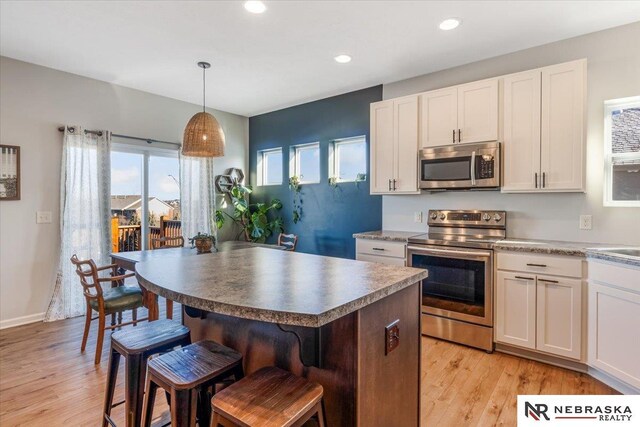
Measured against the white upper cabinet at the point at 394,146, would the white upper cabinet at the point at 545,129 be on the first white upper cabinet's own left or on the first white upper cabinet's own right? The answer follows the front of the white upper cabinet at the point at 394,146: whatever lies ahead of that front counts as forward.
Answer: on the first white upper cabinet's own left

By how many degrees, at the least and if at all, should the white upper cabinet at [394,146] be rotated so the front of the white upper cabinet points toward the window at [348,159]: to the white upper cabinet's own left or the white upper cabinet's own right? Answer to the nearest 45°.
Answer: approximately 90° to the white upper cabinet's own right

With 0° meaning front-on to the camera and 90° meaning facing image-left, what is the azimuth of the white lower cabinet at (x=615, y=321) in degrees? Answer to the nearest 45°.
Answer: approximately 45°

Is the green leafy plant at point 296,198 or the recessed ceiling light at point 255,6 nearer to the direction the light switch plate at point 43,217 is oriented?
the recessed ceiling light

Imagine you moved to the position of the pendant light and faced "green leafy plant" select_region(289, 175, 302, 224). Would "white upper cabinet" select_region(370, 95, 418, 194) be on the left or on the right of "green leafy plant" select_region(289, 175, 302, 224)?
right

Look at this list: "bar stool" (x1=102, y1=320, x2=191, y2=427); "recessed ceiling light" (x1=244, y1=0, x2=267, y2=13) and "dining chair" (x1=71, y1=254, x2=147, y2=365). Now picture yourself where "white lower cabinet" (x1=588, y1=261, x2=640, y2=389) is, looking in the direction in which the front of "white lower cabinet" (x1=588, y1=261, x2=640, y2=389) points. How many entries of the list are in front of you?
3

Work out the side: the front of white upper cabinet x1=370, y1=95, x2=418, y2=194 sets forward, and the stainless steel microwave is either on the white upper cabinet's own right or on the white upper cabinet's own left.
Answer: on the white upper cabinet's own left

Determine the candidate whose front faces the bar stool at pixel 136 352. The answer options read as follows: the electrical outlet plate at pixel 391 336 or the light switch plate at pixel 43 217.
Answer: the light switch plate at pixel 43 217

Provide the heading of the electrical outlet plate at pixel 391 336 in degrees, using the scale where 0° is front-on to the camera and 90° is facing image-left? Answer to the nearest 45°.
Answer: approximately 315°

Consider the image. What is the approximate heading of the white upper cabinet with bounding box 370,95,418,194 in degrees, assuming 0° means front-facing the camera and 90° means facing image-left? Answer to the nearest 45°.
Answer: approximately 45°

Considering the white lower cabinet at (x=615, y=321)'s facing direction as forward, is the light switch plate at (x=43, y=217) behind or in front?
in front
